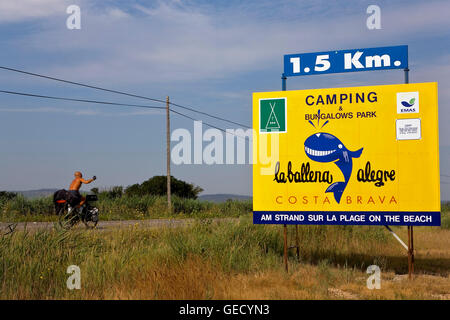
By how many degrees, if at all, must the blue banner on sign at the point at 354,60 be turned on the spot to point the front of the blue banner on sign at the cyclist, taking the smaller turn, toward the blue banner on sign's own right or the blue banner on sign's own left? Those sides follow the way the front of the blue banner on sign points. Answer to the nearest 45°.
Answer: approximately 135° to the blue banner on sign's own right

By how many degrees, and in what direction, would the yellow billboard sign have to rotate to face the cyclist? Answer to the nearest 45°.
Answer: approximately 135° to its right

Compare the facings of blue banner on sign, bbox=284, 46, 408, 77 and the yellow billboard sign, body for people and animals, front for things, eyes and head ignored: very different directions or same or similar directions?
same or similar directions

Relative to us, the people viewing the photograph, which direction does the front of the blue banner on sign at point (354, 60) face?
facing the viewer

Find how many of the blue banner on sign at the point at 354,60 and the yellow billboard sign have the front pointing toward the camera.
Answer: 2

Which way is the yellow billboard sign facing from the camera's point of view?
toward the camera
